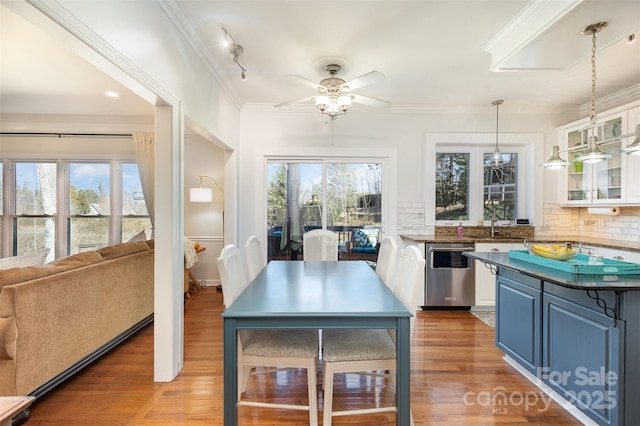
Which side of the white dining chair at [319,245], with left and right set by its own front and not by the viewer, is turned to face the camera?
front

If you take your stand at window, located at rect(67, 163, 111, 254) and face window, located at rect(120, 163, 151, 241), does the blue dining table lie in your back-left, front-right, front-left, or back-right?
front-right

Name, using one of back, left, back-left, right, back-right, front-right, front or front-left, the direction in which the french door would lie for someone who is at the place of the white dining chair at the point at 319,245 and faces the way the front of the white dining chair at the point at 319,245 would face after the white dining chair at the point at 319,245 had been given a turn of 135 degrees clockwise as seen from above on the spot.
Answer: front-right

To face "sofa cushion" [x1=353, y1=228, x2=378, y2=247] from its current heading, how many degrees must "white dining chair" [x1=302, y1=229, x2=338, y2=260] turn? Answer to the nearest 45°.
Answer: approximately 135° to its left

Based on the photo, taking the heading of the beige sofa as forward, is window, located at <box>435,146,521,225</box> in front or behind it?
behind

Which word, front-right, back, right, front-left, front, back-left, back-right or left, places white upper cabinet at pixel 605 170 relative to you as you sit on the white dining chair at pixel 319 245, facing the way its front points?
left

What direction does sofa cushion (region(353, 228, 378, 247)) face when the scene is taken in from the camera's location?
facing the viewer

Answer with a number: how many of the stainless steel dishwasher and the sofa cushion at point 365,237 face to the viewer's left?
0

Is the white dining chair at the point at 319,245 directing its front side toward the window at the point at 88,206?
no

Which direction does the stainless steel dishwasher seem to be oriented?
toward the camera

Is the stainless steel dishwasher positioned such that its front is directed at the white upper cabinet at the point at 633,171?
no

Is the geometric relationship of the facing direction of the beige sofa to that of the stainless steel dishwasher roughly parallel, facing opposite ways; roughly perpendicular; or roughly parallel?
roughly perpendicular

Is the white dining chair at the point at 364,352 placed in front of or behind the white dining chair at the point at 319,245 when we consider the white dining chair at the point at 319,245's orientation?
in front
